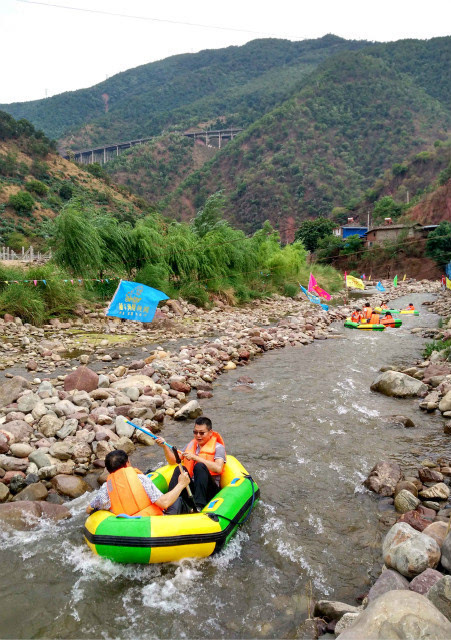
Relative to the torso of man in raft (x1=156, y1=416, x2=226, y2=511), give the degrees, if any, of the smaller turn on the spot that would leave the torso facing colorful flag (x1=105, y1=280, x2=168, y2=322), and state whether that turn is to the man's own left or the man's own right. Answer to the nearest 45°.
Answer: approximately 135° to the man's own right

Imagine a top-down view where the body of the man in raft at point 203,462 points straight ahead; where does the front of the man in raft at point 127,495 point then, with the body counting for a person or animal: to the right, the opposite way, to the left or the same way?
the opposite way

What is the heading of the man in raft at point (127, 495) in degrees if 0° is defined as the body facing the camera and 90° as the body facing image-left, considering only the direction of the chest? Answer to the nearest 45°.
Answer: approximately 225°

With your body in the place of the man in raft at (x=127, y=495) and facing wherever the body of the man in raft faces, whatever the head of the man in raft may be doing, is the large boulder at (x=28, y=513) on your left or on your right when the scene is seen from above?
on your left

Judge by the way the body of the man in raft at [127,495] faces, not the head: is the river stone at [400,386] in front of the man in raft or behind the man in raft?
in front

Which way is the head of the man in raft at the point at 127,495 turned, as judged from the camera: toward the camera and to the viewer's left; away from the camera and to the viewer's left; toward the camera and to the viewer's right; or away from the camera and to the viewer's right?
away from the camera and to the viewer's right

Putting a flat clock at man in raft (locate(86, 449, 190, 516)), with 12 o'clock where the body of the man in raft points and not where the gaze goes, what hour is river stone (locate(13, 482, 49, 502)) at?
The river stone is roughly at 9 o'clock from the man in raft.

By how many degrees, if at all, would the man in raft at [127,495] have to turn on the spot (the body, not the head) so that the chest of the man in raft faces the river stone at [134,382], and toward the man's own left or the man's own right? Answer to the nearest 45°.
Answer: approximately 45° to the man's own left

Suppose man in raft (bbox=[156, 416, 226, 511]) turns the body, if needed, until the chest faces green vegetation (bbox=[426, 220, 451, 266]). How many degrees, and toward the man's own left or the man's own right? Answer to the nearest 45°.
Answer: approximately 180°

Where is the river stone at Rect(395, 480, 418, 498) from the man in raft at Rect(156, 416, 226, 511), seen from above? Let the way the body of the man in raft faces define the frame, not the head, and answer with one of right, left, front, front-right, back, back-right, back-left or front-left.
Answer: back-left

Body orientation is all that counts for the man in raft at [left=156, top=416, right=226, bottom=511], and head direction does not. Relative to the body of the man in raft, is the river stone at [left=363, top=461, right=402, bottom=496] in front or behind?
behind

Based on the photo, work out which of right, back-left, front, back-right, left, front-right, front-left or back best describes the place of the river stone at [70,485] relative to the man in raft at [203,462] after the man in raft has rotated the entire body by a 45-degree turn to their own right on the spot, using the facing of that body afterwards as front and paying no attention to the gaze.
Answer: front

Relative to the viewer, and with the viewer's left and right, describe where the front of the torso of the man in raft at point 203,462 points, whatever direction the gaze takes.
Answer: facing the viewer and to the left of the viewer

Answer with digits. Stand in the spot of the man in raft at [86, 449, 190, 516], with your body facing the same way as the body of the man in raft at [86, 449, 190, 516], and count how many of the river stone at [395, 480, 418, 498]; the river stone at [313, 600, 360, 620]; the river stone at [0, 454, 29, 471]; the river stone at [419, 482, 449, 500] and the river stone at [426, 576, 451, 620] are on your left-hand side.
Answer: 1

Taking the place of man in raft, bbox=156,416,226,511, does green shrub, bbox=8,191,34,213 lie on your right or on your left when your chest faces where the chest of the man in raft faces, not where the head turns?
on your right
